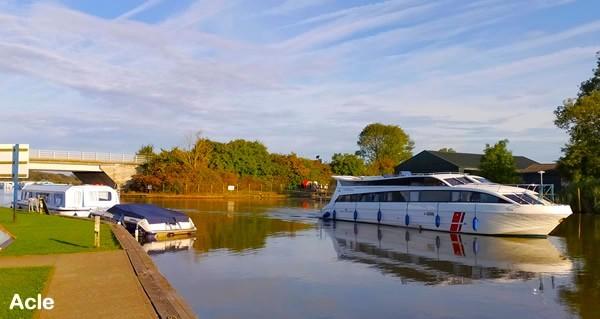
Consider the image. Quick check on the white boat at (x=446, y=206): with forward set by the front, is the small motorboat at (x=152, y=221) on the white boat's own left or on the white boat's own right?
on the white boat's own right

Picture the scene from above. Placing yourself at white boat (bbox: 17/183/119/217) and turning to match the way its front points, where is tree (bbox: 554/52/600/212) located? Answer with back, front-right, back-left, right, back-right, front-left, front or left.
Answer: front-left

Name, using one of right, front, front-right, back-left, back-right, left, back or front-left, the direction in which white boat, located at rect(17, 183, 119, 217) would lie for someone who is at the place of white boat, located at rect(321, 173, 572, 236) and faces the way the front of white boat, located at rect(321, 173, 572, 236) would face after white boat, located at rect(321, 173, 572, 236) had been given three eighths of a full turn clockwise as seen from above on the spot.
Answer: front

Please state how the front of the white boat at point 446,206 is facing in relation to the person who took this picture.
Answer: facing the viewer and to the right of the viewer

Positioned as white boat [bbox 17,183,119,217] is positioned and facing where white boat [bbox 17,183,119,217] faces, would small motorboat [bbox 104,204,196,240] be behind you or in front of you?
in front
